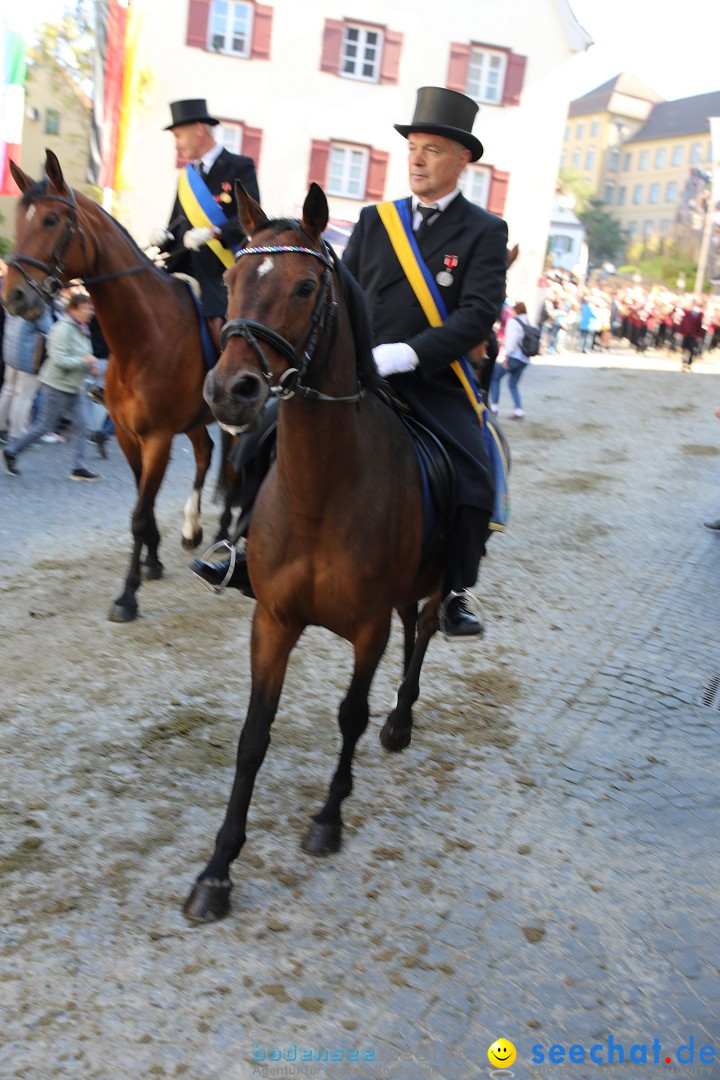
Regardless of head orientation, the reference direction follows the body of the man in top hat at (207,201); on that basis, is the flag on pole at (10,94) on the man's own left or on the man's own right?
on the man's own right

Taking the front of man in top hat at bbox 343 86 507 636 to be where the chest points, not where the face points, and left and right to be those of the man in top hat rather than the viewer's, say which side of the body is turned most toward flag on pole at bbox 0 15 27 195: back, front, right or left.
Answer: right

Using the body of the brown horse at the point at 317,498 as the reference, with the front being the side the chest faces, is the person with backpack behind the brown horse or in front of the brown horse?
behind

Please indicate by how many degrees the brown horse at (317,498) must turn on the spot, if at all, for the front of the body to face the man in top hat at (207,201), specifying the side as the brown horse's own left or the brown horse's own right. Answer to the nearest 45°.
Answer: approximately 135° to the brown horse's own right

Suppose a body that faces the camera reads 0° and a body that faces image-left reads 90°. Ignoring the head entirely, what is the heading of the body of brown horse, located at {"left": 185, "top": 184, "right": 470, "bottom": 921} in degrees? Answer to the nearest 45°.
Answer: approximately 45°

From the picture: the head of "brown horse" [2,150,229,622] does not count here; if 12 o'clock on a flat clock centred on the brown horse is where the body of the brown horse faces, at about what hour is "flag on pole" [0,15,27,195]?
The flag on pole is roughly at 4 o'clock from the brown horse.

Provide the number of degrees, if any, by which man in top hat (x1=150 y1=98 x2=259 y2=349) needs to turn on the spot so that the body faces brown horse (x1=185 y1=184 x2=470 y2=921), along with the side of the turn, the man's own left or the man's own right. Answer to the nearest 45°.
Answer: approximately 45° to the man's own left

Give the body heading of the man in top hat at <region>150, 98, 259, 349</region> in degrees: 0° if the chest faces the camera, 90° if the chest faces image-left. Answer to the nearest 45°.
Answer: approximately 45°

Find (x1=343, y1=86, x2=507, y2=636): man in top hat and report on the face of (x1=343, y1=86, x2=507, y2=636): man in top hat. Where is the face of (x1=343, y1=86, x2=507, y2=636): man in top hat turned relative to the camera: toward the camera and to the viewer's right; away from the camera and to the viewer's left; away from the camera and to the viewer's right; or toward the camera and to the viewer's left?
toward the camera and to the viewer's left

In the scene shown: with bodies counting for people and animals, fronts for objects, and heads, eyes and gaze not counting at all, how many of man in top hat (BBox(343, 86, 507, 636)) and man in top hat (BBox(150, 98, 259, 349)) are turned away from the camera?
0
